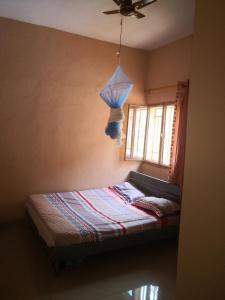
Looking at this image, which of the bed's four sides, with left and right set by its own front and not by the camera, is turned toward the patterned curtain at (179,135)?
back

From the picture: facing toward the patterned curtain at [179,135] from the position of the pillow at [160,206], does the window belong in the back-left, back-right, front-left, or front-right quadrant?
front-left

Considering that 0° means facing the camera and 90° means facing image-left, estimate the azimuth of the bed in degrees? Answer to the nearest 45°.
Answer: approximately 45°

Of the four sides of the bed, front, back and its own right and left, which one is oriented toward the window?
back

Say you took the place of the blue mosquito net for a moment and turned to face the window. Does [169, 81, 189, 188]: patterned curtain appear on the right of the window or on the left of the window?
right
